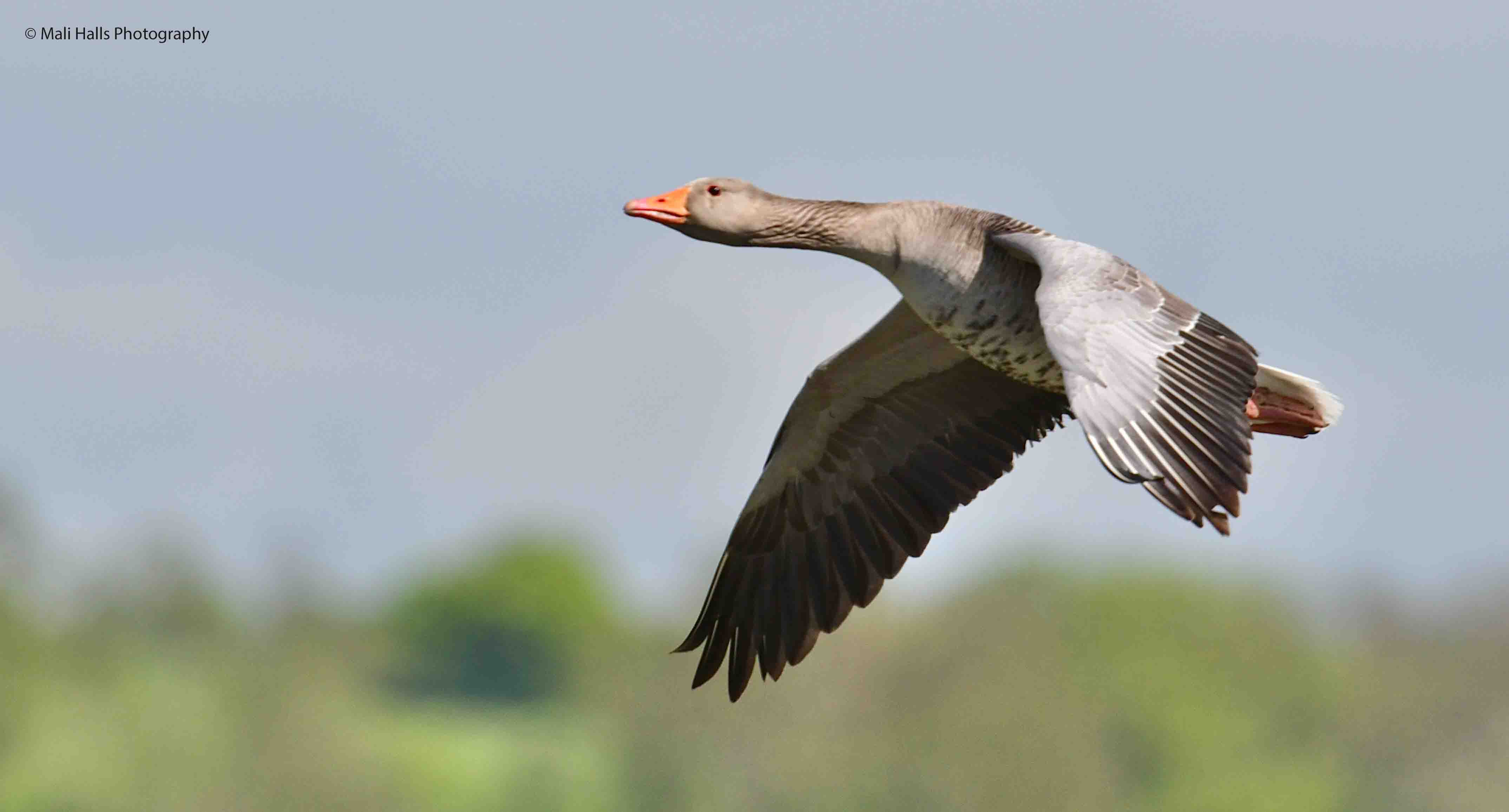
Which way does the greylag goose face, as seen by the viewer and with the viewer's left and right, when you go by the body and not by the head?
facing the viewer and to the left of the viewer
